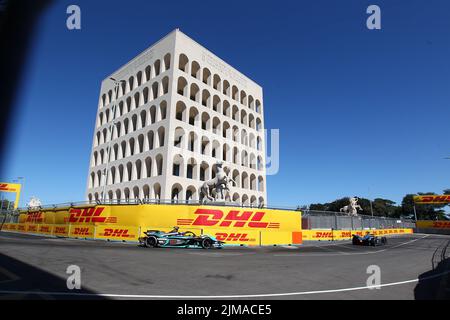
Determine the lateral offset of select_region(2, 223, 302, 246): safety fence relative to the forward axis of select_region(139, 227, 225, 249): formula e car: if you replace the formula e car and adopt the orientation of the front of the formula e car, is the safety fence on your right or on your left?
on your left

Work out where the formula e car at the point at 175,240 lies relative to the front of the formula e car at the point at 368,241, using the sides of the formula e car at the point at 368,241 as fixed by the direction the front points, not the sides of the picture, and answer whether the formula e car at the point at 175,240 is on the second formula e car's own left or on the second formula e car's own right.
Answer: on the second formula e car's own right

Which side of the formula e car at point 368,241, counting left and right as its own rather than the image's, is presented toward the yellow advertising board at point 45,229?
back

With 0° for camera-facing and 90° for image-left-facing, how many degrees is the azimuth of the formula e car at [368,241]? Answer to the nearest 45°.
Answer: approximately 270°

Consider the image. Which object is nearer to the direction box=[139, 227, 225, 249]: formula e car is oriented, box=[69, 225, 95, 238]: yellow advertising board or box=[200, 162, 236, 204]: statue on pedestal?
the statue on pedestal

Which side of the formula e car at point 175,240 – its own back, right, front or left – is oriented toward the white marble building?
left

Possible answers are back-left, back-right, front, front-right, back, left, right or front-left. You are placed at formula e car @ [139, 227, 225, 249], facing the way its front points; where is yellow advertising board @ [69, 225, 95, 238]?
back-left

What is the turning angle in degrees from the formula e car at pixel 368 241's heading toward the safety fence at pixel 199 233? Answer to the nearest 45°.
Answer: approximately 135° to its left

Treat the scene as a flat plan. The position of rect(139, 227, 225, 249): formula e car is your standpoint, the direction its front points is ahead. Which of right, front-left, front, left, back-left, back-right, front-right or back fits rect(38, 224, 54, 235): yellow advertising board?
back-left

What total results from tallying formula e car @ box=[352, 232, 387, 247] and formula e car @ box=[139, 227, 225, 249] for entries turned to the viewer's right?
2

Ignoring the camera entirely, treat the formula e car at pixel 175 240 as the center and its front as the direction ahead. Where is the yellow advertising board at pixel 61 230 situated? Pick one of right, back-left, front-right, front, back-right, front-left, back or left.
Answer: back-left

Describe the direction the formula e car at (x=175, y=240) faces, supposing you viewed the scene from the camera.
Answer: facing to the right of the viewer

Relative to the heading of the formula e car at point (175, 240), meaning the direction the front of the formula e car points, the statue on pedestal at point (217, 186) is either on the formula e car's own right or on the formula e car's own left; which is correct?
on the formula e car's own left
